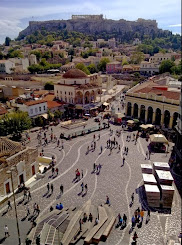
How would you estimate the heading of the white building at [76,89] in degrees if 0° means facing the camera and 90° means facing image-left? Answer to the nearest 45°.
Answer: approximately 315°

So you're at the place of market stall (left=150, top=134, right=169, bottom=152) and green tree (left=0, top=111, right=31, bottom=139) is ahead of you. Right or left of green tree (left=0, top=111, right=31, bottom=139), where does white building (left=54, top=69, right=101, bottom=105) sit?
right

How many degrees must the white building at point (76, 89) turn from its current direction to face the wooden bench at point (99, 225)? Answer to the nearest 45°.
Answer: approximately 45° to its right

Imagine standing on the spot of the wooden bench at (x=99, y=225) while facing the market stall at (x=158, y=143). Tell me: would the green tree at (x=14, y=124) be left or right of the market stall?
left

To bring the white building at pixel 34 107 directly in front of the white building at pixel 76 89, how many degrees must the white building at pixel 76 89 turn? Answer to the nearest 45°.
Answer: approximately 90° to its right

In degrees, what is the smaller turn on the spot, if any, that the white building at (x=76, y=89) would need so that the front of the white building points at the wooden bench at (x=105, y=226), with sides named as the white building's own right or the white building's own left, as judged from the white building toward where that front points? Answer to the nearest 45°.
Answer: approximately 45° to the white building's own right

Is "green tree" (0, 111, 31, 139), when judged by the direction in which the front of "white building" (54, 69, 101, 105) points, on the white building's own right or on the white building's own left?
on the white building's own right
